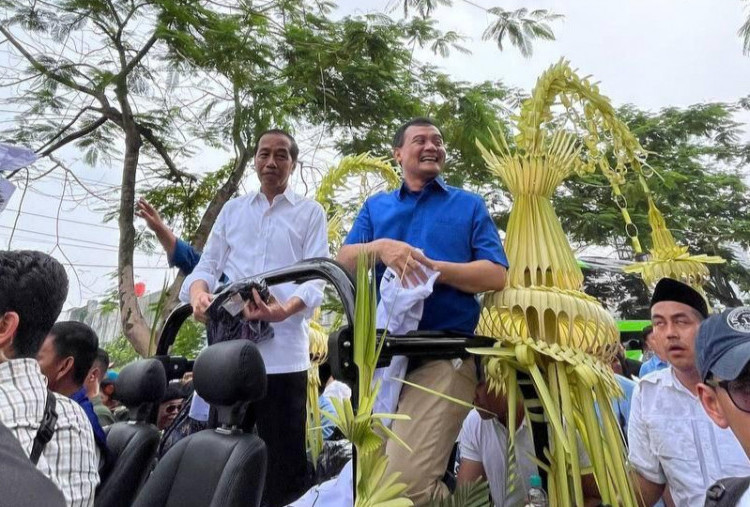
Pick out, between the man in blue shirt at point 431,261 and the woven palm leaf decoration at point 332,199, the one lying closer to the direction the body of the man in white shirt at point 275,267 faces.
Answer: the man in blue shirt

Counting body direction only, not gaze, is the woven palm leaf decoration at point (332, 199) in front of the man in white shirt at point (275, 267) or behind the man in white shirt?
behind

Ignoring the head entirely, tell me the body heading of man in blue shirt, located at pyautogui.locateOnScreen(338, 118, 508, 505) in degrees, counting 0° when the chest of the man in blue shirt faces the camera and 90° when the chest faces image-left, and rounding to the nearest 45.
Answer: approximately 0°

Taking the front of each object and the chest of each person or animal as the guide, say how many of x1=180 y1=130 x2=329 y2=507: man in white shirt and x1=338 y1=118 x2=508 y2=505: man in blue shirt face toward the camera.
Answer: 2

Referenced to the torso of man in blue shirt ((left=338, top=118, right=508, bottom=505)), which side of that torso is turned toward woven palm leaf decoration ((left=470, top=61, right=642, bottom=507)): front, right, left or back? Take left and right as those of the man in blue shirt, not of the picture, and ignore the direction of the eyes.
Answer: left

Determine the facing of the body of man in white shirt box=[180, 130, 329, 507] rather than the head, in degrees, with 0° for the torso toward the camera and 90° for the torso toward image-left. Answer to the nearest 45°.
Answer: approximately 0°

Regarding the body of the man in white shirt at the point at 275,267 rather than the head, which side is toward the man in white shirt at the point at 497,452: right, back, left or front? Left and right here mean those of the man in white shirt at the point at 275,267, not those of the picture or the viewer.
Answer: left
